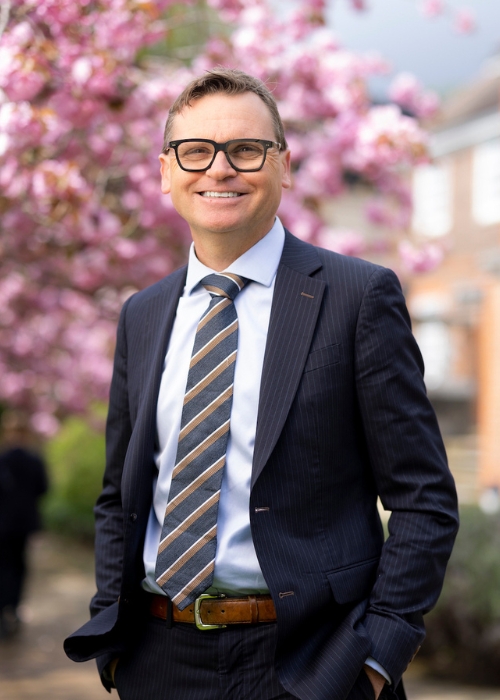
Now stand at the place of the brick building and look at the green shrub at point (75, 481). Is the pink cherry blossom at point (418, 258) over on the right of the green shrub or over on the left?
left

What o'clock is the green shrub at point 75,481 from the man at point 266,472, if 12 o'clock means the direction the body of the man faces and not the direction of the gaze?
The green shrub is roughly at 4 o'clock from the man.

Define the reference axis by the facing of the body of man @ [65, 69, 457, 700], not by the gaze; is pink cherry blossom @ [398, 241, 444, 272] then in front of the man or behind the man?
behind

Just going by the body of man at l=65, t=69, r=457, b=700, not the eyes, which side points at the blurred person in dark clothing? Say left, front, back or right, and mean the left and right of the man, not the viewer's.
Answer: back

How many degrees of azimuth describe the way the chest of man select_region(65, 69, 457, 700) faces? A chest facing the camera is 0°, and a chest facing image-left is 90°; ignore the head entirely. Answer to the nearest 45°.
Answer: approximately 45°

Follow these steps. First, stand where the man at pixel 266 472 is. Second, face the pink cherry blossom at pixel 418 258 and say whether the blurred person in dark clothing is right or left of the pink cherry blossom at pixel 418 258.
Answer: left

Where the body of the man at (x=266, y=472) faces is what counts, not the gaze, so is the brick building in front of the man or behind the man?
behind
